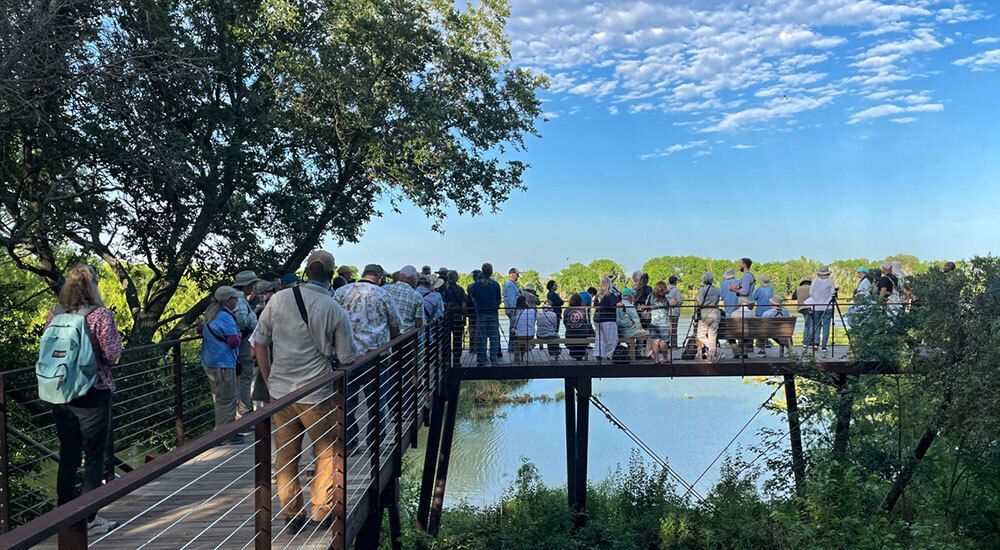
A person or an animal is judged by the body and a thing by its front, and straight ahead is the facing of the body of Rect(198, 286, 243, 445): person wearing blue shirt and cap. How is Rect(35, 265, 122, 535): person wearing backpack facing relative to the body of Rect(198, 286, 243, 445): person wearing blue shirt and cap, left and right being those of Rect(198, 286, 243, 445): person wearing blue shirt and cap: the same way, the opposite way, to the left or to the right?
the same way

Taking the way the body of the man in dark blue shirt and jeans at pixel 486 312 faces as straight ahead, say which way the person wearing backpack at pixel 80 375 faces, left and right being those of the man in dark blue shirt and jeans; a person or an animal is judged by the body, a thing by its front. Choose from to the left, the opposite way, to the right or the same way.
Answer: the same way

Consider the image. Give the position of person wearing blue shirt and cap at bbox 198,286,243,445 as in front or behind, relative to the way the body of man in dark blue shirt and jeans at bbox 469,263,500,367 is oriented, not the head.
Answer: behind

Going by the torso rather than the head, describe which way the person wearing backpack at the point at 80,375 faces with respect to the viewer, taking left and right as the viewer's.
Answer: facing away from the viewer and to the right of the viewer

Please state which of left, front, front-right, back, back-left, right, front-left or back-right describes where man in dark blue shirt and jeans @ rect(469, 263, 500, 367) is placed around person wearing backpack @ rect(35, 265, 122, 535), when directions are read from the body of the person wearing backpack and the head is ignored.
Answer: front

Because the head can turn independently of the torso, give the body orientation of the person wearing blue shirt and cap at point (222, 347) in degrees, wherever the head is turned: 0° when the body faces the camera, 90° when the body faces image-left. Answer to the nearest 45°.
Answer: approximately 225°

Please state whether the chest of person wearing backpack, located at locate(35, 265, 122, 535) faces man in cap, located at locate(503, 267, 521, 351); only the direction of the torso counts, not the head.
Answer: yes

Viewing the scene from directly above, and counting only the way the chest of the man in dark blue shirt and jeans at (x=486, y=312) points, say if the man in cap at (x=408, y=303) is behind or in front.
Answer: behind

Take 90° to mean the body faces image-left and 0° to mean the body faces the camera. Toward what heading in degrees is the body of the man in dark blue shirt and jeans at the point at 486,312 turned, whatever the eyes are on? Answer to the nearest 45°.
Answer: approximately 180°

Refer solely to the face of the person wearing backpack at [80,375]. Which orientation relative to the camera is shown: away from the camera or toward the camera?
away from the camera

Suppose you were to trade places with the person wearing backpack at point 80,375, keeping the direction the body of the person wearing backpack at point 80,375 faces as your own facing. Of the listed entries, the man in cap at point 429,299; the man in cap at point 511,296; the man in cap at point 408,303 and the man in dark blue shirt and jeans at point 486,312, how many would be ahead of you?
4

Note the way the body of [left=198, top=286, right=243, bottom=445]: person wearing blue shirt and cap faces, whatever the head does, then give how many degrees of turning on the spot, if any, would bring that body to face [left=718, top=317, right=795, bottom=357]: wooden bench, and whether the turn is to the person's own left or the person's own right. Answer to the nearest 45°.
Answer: approximately 45° to the person's own right

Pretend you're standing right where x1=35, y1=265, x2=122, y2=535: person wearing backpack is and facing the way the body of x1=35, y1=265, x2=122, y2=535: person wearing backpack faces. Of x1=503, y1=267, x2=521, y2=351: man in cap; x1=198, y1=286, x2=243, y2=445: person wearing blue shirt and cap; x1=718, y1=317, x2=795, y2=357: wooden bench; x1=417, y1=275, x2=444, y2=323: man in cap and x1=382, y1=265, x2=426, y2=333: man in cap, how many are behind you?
0

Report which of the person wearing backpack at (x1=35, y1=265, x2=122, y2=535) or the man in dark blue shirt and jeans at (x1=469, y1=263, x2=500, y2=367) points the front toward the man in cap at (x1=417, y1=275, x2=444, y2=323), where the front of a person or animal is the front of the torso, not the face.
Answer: the person wearing backpack
